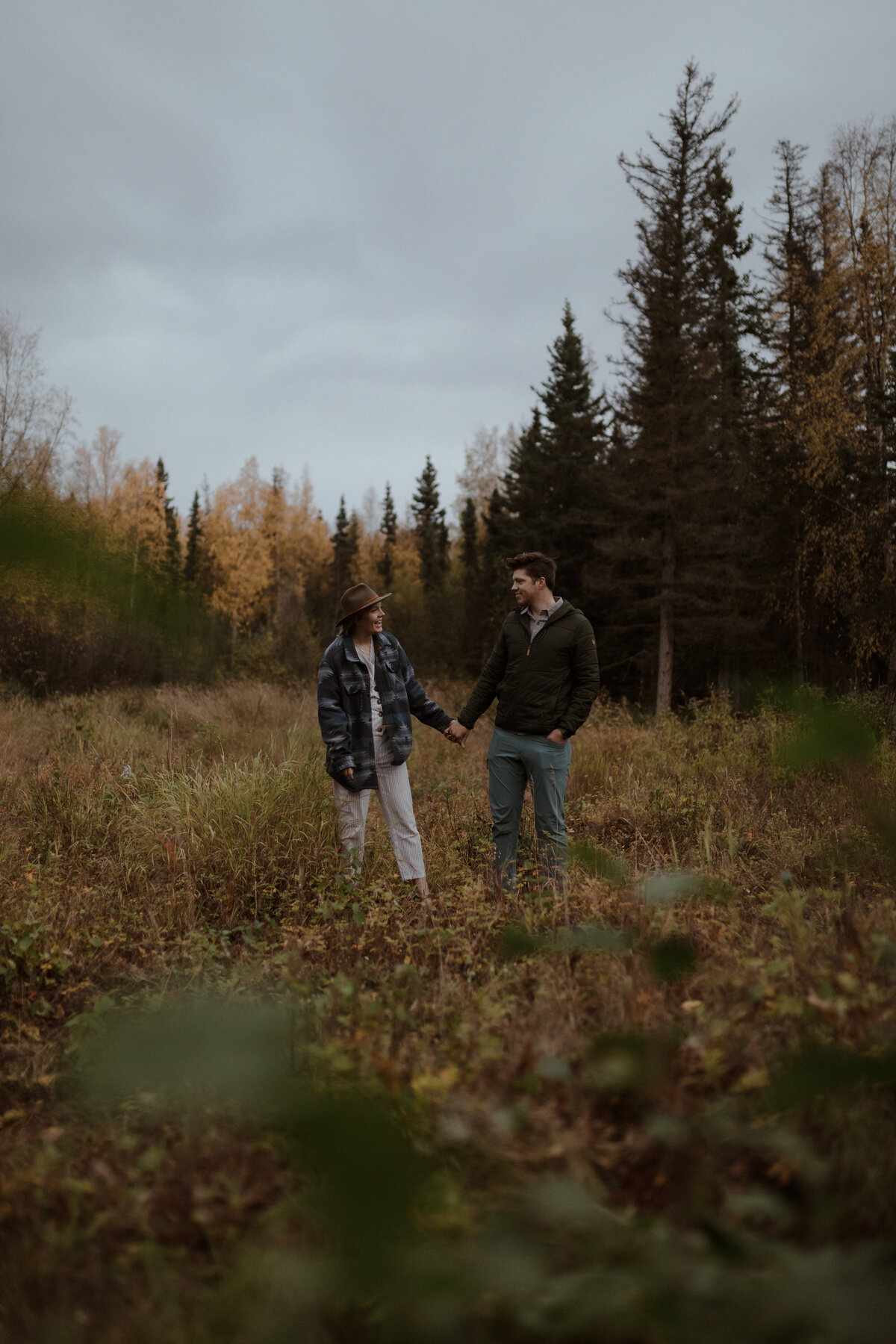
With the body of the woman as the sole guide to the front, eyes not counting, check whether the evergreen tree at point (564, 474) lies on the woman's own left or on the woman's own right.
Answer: on the woman's own left

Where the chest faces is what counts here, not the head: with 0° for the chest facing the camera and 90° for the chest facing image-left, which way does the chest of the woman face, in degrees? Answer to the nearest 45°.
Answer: approximately 315°

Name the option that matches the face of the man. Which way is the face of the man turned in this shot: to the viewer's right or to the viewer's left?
to the viewer's left

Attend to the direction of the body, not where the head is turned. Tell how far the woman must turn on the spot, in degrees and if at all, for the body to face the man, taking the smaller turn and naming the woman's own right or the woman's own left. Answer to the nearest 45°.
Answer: approximately 45° to the woman's own left

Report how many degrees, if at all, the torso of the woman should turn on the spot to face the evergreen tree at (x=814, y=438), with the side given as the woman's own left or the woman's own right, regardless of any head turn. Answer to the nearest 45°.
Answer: approximately 90° to the woman's own left

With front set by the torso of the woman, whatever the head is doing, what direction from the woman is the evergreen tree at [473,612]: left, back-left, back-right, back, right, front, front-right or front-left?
back-left
